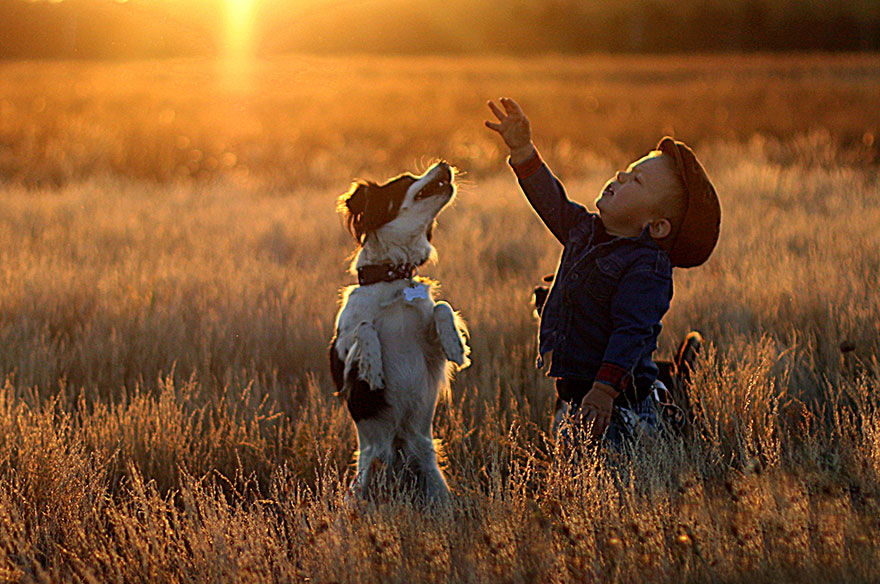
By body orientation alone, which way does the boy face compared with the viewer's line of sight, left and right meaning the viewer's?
facing the viewer and to the left of the viewer

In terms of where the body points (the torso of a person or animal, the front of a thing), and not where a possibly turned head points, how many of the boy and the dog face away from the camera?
0

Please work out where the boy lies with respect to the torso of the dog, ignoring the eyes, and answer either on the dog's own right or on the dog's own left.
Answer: on the dog's own left

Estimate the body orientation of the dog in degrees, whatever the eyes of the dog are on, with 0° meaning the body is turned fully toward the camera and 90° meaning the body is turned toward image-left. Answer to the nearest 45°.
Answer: approximately 315°

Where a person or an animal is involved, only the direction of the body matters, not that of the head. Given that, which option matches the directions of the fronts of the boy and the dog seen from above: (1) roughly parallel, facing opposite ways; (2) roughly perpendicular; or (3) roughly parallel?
roughly perpendicular

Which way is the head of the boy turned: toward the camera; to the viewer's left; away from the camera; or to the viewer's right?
to the viewer's left

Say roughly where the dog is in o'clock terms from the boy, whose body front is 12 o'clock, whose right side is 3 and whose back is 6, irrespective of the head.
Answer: The dog is roughly at 1 o'clock from the boy.
